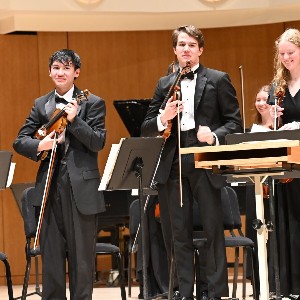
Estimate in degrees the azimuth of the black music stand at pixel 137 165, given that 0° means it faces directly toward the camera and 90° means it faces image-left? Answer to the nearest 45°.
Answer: approximately 135°

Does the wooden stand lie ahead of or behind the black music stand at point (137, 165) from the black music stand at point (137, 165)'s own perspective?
behind

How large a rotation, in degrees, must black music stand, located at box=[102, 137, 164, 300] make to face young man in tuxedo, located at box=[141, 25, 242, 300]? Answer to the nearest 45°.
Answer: approximately 135° to its right

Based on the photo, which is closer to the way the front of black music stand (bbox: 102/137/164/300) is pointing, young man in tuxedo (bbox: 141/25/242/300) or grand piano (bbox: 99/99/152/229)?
the grand piano
